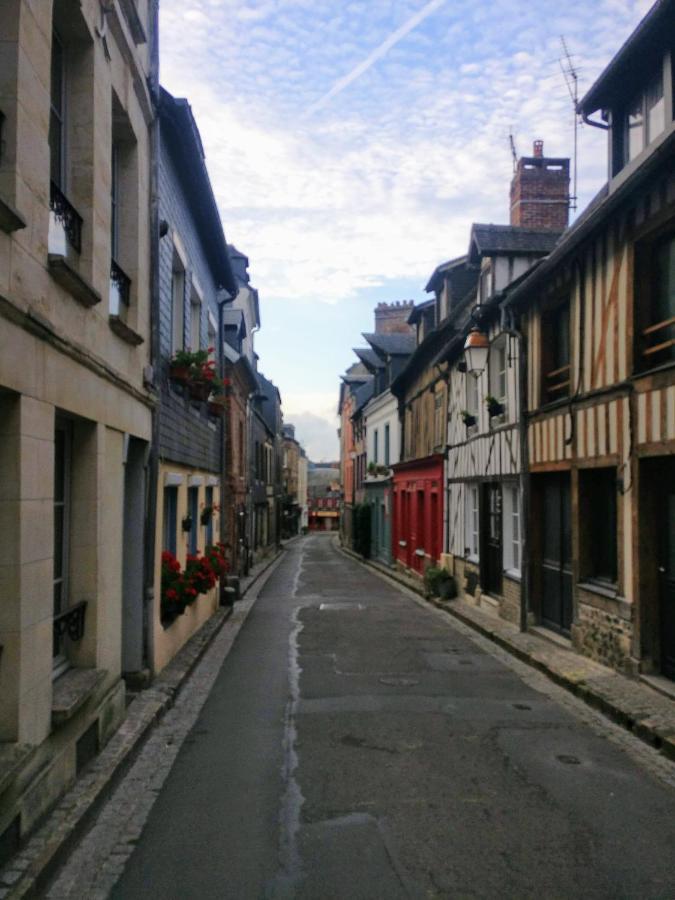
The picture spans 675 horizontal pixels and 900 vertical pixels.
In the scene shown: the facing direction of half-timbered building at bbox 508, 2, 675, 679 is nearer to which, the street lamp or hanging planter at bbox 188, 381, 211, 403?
the hanging planter

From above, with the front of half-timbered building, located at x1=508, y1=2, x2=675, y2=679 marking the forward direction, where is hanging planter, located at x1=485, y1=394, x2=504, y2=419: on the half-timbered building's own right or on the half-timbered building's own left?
on the half-timbered building's own right

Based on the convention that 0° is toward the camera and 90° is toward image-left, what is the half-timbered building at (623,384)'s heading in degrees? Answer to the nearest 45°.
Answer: approximately 45°
